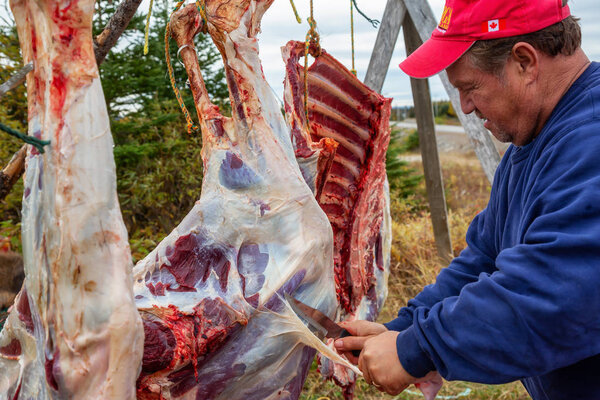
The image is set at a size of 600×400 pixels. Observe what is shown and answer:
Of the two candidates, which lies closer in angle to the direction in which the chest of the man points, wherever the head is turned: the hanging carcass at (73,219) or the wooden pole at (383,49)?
the hanging carcass

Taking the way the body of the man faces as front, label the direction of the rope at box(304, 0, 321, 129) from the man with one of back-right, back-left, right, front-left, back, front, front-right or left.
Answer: front-right

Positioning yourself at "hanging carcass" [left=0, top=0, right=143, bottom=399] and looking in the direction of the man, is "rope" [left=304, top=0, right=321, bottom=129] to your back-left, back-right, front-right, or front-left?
front-left

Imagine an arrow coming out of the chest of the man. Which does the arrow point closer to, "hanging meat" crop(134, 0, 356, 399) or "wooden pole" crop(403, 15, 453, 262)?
the hanging meat

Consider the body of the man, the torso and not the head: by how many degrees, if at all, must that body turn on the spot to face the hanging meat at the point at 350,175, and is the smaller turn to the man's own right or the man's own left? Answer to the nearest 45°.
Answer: approximately 45° to the man's own right

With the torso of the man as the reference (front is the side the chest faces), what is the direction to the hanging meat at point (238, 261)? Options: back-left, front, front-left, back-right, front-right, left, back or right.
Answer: front

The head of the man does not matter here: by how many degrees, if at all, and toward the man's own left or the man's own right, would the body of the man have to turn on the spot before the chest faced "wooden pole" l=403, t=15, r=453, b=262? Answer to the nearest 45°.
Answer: approximately 90° to the man's own right

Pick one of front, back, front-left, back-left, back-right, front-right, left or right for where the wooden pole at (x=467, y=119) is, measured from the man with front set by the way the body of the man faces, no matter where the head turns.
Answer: right

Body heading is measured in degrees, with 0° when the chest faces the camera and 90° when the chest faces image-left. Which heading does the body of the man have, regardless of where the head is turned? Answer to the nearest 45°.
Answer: approximately 90°

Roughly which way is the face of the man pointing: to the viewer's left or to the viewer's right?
to the viewer's left

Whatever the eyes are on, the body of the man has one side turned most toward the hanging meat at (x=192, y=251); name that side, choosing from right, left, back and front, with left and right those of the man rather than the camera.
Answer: front

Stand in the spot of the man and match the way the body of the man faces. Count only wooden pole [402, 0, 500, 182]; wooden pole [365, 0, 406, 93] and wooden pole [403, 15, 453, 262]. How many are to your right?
3
